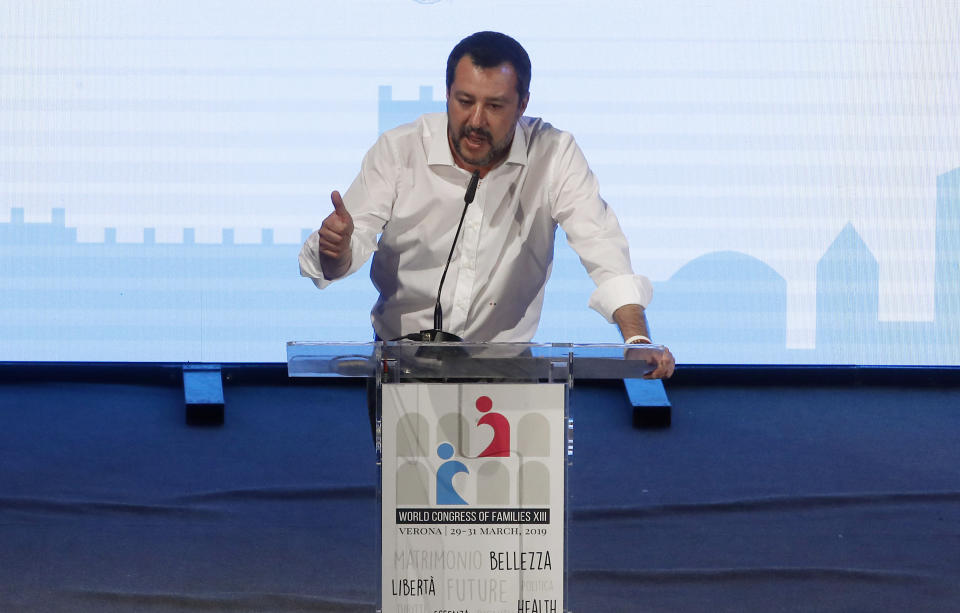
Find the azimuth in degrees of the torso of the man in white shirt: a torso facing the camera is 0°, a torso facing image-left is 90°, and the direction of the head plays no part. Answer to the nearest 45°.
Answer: approximately 0°

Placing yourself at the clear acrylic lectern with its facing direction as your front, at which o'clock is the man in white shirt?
The man in white shirt is roughly at 6 o'clock from the clear acrylic lectern.

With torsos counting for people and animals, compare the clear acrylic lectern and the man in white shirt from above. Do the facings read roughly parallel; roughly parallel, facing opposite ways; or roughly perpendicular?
roughly parallel

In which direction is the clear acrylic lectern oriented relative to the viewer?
toward the camera

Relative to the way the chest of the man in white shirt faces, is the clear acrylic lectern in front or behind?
in front
